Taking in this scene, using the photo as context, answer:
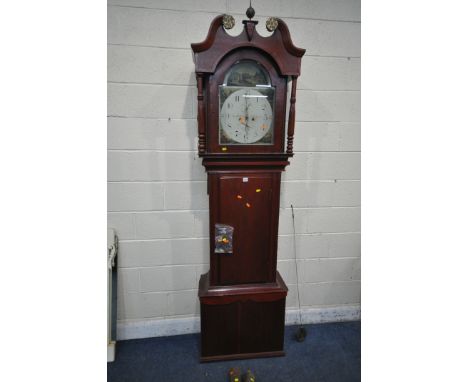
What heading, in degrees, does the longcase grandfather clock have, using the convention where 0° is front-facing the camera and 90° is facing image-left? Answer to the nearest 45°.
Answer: approximately 0°
